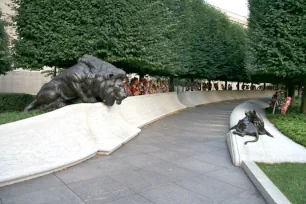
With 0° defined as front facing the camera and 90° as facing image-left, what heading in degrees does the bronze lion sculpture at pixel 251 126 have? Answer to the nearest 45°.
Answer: approximately 135°

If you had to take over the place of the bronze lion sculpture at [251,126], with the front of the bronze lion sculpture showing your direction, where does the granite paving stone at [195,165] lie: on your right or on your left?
on your left

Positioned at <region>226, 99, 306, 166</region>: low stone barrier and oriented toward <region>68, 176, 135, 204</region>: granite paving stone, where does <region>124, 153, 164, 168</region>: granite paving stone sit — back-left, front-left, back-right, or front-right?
front-right

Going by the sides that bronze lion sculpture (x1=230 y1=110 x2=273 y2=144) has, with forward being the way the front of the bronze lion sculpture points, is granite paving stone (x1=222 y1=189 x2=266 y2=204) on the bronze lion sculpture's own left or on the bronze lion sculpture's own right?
on the bronze lion sculpture's own left

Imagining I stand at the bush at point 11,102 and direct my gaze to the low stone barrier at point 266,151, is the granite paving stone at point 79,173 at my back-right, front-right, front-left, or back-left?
front-right
